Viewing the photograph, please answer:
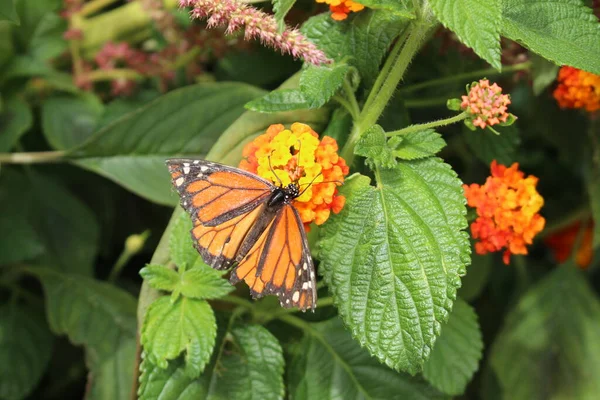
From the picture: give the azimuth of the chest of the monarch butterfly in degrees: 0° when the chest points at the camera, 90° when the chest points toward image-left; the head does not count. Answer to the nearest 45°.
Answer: approximately 225°

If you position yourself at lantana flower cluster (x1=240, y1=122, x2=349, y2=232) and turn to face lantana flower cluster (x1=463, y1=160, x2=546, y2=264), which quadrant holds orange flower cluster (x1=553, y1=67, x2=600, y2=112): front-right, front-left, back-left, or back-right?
front-left
